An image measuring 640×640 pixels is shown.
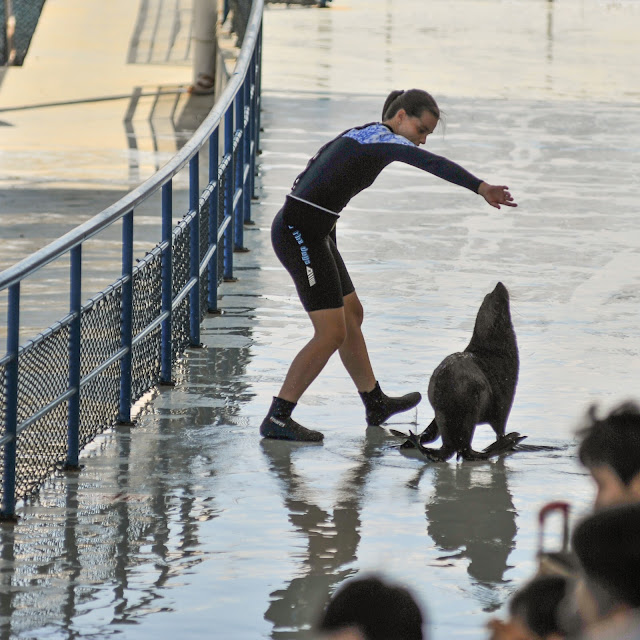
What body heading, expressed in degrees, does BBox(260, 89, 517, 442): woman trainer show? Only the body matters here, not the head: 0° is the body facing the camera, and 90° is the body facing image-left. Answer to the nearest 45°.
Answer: approximately 270°

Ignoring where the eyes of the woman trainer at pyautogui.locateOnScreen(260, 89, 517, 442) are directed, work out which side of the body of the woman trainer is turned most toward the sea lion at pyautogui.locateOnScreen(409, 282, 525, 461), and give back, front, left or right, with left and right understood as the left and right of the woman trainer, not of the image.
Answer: front

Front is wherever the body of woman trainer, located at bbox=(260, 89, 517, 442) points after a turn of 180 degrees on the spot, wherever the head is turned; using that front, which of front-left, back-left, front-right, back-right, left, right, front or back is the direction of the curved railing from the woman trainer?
front
